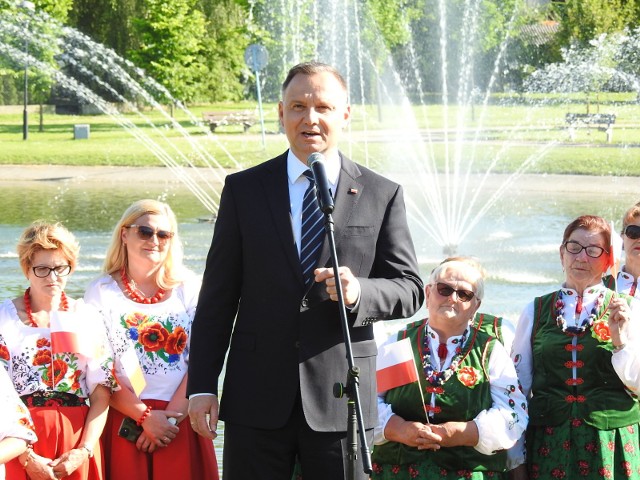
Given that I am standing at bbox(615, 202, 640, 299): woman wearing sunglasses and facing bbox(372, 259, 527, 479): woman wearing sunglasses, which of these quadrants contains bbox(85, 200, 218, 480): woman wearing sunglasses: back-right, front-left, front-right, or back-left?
front-right

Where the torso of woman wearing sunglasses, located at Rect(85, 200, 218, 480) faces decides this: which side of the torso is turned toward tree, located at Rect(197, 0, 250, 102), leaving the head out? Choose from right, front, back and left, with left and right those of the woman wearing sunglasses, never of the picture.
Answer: back

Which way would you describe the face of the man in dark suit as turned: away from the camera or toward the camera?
toward the camera

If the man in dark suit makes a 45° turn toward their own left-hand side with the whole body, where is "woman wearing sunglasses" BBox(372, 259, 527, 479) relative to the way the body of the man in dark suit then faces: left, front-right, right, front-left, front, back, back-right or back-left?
left

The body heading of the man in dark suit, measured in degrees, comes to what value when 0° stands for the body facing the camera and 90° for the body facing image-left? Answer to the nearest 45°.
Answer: approximately 0°

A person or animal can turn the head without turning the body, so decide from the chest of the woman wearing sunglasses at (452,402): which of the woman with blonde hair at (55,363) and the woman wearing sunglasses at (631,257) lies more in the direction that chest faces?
the woman with blonde hair

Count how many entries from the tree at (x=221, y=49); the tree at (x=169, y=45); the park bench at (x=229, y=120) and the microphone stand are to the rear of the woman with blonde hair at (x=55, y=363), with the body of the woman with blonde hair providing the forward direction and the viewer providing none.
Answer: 3

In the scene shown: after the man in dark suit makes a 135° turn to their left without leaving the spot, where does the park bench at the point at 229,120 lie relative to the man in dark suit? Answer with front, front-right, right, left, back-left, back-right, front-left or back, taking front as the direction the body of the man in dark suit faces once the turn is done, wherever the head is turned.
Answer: front-left

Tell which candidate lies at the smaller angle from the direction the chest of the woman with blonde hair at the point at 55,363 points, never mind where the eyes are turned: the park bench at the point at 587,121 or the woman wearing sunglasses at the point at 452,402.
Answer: the woman wearing sunglasses

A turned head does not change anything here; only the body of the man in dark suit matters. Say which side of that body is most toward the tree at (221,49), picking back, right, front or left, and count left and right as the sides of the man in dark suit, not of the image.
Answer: back

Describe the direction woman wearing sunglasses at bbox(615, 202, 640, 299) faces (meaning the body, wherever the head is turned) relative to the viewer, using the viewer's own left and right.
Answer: facing the viewer

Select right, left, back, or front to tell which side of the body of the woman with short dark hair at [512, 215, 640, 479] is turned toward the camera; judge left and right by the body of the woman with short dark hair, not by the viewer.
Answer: front

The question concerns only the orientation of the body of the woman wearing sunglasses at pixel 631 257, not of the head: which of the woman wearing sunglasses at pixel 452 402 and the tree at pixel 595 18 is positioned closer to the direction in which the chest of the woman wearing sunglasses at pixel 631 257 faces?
the woman wearing sunglasses

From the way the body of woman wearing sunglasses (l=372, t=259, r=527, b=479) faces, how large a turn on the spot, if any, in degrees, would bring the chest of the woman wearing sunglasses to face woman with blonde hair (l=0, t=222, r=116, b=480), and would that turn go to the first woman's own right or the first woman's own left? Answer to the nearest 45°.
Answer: approximately 90° to the first woman's own right

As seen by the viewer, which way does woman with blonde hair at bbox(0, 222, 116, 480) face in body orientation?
toward the camera

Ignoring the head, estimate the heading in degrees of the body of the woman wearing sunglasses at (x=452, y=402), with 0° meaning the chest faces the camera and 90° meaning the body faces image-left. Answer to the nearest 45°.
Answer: approximately 0°

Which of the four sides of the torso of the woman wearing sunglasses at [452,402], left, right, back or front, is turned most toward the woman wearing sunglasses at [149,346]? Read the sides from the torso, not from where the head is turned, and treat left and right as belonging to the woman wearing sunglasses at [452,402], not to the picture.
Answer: right

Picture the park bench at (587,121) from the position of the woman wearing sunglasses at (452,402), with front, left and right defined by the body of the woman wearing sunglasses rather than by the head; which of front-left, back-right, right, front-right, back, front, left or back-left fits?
back
